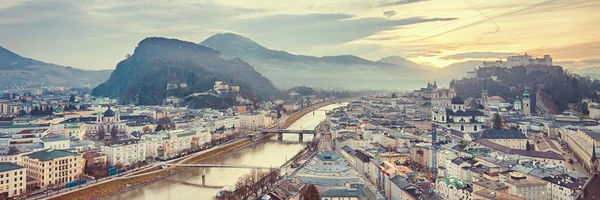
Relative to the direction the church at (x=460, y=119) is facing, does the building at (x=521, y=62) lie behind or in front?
behind

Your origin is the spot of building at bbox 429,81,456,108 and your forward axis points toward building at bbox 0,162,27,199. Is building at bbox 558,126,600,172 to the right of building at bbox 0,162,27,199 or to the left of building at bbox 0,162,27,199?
left

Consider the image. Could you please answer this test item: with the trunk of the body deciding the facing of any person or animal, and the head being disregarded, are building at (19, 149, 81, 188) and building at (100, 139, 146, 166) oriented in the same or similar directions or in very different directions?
same or similar directions

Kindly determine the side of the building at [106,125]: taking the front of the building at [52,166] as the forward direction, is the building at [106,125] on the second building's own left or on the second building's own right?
on the second building's own left

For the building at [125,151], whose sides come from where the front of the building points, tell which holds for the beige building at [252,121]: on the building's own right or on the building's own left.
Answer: on the building's own left

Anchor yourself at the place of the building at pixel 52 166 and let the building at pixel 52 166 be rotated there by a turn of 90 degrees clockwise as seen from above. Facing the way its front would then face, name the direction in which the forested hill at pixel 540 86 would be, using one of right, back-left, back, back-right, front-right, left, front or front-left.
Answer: back-left

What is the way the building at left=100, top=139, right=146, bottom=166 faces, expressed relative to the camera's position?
facing the viewer and to the right of the viewer

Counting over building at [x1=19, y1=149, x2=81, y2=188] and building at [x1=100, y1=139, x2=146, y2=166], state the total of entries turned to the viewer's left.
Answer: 0

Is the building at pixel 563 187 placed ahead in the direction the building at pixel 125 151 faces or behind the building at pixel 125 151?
ahead

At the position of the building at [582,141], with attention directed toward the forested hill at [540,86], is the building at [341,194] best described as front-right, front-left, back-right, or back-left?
back-left

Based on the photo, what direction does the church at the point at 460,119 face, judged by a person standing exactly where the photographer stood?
facing the viewer and to the left of the viewer

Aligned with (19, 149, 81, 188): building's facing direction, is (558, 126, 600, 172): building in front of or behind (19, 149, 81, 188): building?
in front

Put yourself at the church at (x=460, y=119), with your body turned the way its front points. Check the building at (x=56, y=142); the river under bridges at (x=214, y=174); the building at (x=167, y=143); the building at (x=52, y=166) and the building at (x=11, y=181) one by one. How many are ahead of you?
5

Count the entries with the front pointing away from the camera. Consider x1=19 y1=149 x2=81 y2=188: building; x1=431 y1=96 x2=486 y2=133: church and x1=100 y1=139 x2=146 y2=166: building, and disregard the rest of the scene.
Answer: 0

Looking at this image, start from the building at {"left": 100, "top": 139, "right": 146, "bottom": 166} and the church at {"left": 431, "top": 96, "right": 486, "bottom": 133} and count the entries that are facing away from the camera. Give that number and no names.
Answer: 0
